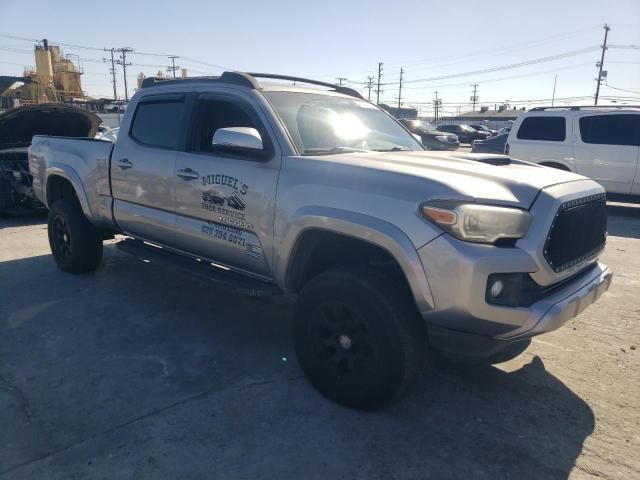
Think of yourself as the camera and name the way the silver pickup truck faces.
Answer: facing the viewer and to the right of the viewer

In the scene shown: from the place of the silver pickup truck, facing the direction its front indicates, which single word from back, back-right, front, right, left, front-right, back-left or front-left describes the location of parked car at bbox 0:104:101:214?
back

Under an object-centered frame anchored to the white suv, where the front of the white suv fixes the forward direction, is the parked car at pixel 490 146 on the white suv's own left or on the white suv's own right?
on the white suv's own left

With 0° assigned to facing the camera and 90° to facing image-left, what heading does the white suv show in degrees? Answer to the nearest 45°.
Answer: approximately 270°

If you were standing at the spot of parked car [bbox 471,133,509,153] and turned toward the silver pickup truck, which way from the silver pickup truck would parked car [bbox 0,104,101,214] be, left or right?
right

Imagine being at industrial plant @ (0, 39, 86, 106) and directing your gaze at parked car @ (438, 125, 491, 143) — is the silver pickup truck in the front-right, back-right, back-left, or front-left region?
front-right

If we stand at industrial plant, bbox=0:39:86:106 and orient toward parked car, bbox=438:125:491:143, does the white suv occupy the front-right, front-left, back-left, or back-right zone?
front-right

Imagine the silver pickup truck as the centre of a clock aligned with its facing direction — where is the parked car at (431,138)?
The parked car is roughly at 8 o'clock from the silver pickup truck.

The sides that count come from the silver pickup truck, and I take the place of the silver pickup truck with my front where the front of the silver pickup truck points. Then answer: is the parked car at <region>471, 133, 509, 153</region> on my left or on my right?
on my left
